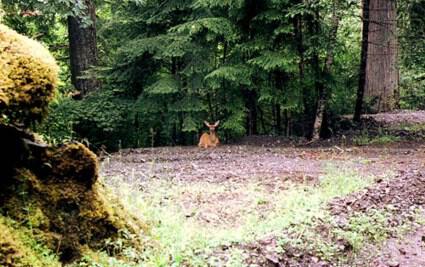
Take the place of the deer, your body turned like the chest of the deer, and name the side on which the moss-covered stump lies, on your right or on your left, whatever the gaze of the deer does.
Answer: on your right

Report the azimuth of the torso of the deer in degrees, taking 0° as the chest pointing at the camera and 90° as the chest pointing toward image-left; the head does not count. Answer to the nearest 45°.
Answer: approximately 315°

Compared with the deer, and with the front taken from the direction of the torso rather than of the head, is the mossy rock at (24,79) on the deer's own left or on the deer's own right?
on the deer's own right
